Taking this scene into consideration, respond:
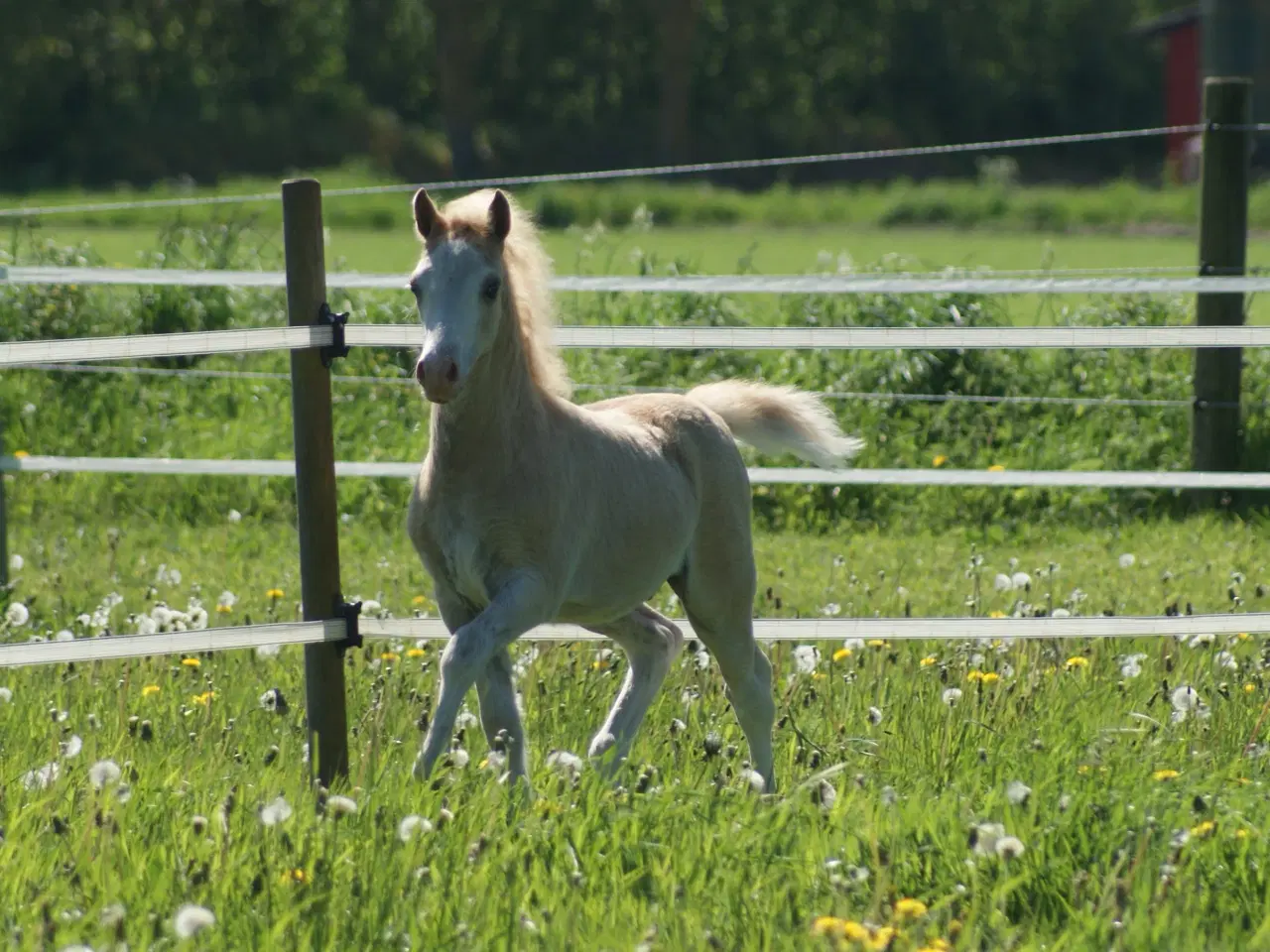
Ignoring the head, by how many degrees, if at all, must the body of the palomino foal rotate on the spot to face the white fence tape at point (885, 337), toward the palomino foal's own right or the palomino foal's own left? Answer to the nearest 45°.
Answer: approximately 180°

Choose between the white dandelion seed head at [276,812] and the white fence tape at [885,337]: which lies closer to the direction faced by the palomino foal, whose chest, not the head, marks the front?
the white dandelion seed head

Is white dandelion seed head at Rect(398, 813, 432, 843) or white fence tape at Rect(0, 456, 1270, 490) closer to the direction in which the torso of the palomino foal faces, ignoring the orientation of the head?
the white dandelion seed head

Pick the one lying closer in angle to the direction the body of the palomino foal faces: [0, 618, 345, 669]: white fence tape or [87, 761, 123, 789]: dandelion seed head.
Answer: the dandelion seed head

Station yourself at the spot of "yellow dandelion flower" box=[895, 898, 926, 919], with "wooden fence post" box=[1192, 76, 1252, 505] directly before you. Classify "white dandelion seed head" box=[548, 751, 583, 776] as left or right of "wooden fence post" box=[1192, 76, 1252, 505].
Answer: left

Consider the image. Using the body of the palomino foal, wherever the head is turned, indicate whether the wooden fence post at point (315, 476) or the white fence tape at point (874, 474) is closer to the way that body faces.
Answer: the wooden fence post

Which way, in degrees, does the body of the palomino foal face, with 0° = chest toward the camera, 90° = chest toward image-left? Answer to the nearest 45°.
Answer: approximately 45°

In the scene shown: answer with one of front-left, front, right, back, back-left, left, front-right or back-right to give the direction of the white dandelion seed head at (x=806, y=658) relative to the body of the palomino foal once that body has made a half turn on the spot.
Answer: front
